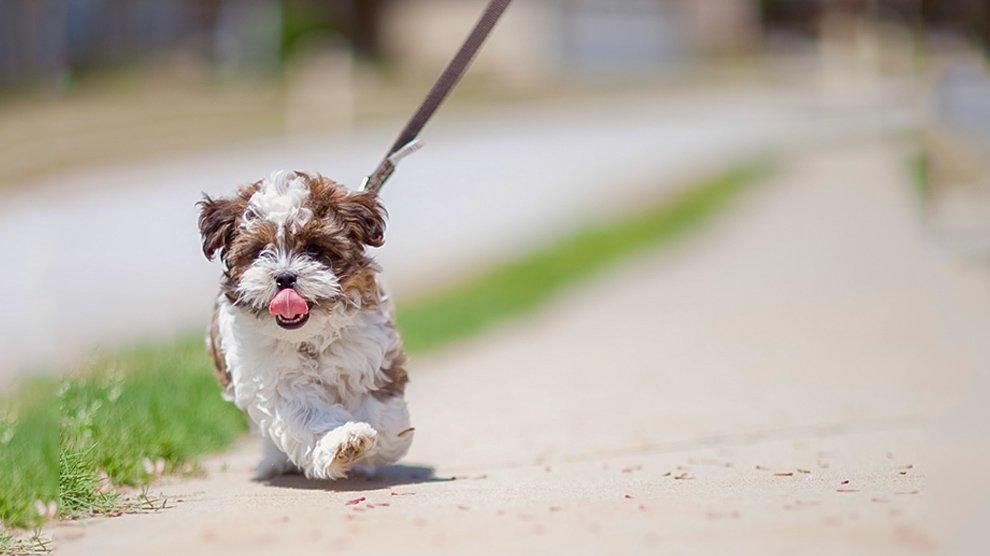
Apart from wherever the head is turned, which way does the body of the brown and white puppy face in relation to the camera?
toward the camera
